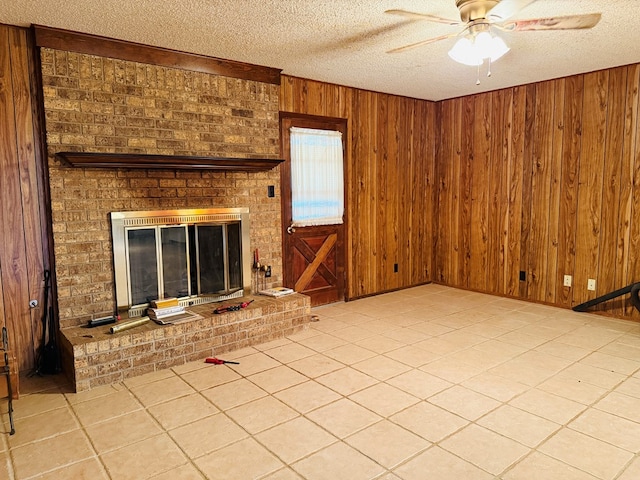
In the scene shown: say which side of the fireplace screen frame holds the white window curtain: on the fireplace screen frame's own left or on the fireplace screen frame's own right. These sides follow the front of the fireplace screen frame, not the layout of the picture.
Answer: on the fireplace screen frame's own left

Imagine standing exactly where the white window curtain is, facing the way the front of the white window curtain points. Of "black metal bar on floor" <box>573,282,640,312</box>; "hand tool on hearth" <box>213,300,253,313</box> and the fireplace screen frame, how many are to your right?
2

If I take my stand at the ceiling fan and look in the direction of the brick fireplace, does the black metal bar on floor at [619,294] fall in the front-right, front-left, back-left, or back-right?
back-right

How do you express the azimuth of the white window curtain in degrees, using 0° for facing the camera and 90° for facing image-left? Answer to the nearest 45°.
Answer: approximately 315°

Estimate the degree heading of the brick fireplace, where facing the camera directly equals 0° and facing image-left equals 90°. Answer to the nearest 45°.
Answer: approximately 315°

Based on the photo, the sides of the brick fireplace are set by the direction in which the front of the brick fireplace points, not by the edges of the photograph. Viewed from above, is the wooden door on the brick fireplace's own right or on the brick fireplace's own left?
on the brick fireplace's own left

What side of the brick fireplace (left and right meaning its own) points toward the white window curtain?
left

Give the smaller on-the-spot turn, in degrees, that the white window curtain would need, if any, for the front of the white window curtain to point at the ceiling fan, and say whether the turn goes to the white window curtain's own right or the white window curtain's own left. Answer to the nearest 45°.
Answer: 0° — it already faces it
